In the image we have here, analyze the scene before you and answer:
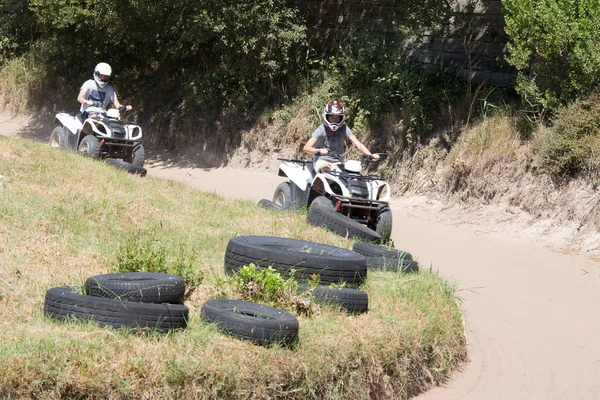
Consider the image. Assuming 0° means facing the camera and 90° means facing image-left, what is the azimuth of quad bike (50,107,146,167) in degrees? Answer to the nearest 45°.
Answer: approximately 315°

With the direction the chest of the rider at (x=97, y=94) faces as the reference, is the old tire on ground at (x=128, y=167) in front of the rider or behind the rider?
in front

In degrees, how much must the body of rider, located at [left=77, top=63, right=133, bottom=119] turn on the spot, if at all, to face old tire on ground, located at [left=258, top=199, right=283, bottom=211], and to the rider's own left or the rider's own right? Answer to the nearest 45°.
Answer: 0° — they already face it

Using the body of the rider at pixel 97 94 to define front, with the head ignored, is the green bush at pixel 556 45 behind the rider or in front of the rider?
in front

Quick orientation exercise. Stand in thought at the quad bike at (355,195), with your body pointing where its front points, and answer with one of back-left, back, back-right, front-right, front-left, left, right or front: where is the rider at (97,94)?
back

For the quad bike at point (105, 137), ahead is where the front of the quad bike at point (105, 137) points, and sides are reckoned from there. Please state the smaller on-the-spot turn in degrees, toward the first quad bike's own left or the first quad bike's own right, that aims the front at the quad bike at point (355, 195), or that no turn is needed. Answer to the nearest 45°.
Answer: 0° — it already faces it

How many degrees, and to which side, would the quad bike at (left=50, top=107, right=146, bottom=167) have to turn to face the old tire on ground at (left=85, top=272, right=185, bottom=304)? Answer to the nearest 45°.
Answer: approximately 45° to its right

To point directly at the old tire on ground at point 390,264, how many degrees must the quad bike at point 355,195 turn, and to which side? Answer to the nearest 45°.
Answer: approximately 45° to its right

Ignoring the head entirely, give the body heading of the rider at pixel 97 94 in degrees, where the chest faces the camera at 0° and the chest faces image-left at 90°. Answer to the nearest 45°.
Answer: approximately 315°

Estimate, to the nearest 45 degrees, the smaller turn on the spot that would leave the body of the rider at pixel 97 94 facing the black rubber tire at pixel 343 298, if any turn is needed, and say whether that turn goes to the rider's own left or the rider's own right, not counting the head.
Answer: approximately 45° to the rider's own right

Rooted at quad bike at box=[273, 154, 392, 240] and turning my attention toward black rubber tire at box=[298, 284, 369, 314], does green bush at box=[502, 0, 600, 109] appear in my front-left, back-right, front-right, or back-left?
back-left

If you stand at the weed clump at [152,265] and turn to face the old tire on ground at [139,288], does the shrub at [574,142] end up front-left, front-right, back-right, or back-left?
back-left

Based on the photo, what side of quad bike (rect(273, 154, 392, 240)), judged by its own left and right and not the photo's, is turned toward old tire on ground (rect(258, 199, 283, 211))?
back
